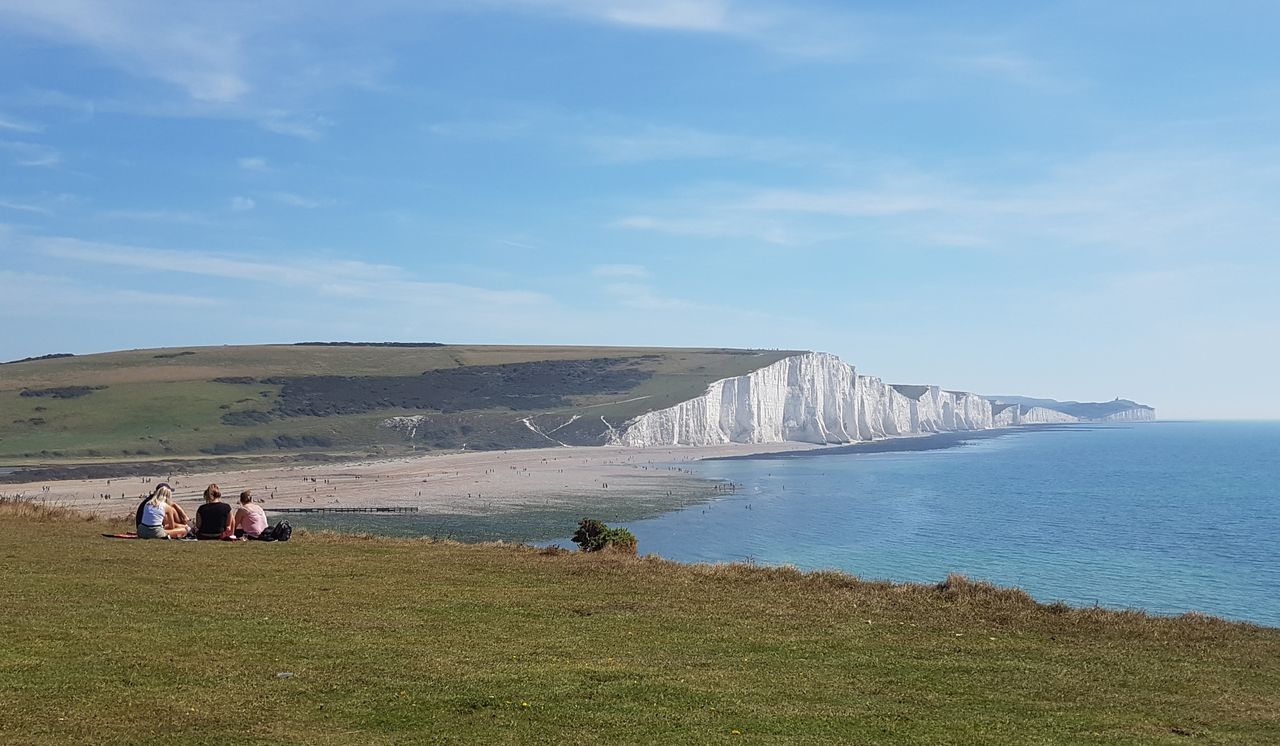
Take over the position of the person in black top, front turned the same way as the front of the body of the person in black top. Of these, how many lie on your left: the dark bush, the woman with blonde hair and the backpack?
1

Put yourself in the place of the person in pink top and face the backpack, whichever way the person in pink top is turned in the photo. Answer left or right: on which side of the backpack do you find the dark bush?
left

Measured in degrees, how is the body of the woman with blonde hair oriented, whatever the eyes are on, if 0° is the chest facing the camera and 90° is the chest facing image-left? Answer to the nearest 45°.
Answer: approximately 225°

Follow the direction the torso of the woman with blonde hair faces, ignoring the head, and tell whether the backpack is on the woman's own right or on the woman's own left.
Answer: on the woman's own right

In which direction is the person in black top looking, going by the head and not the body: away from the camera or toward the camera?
away from the camera

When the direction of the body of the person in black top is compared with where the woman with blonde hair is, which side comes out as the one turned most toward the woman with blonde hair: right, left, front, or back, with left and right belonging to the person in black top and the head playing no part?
left

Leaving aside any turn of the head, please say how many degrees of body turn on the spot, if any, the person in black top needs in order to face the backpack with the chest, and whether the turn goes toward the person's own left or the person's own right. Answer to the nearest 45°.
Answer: approximately 90° to the person's own right

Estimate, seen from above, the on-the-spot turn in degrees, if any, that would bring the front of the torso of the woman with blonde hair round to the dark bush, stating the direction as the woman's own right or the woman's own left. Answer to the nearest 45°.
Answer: approximately 45° to the woman's own right

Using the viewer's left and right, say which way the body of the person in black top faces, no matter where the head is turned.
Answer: facing away from the viewer

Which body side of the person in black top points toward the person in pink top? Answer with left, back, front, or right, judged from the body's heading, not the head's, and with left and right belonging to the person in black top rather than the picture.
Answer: right

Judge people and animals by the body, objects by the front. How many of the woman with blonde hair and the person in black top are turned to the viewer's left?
0

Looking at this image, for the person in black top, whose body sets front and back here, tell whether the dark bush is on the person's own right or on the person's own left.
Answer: on the person's own right
